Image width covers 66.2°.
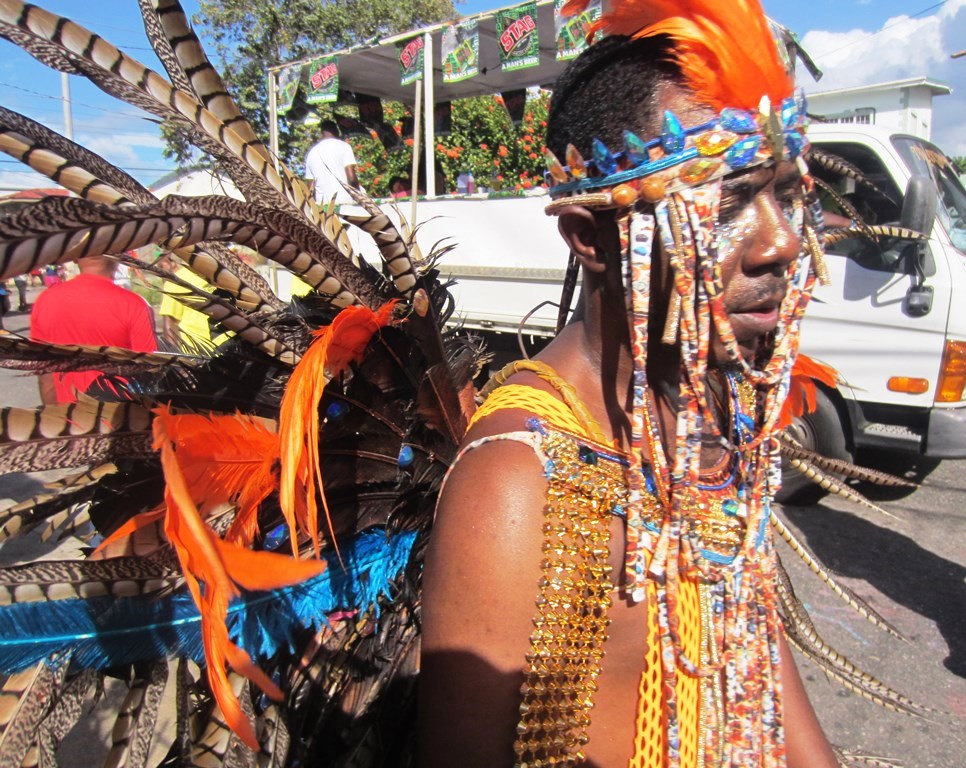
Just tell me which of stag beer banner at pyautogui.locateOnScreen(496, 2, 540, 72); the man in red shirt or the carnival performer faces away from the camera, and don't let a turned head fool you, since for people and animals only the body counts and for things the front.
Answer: the man in red shirt

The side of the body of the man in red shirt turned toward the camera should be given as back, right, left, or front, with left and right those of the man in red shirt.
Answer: back

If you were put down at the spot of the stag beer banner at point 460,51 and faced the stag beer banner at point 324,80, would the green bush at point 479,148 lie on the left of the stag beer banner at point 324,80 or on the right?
right

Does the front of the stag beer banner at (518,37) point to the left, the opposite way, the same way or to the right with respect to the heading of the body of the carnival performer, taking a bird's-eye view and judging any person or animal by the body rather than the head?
to the right

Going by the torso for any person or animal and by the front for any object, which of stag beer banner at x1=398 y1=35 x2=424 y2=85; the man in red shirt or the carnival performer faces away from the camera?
the man in red shirt

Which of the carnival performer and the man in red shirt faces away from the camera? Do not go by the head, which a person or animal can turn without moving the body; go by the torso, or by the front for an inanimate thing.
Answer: the man in red shirt

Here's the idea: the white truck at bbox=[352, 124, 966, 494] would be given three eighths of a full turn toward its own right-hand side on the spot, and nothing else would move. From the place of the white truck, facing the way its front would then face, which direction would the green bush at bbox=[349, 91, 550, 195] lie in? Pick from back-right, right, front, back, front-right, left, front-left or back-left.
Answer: front-right
